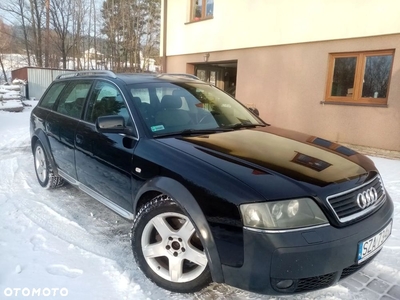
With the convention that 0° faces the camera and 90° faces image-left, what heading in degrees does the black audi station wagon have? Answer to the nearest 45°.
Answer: approximately 315°
